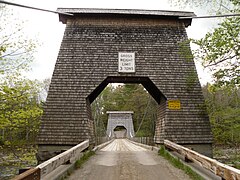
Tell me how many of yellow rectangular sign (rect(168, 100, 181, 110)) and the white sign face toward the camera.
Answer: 2

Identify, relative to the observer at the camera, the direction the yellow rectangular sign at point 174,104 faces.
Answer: facing the viewer

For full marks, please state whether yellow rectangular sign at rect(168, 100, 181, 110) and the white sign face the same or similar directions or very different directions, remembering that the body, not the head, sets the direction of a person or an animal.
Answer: same or similar directions

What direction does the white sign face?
toward the camera

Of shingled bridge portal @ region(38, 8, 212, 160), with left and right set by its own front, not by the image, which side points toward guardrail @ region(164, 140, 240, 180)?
front

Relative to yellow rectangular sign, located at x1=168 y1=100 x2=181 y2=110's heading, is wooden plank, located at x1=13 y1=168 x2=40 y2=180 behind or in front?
in front

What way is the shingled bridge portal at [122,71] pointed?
toward the camera

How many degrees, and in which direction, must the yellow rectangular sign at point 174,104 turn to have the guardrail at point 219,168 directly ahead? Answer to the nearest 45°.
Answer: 0° — it already faces it

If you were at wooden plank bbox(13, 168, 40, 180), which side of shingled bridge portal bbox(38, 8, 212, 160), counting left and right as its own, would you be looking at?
front

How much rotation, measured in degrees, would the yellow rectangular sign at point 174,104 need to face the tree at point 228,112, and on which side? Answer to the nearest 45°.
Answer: approximately 90° to its left

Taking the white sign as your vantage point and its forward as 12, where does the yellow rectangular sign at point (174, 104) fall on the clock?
The yellow rectangular sign is roughly at 9 o'clock from the white sign.

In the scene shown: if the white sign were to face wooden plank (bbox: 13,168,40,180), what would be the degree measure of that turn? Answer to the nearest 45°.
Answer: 0° — it already faces it

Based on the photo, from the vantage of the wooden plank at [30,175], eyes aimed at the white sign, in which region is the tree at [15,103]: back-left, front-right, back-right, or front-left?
front-left

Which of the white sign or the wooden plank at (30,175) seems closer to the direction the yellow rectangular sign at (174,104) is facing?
the wooden plank
